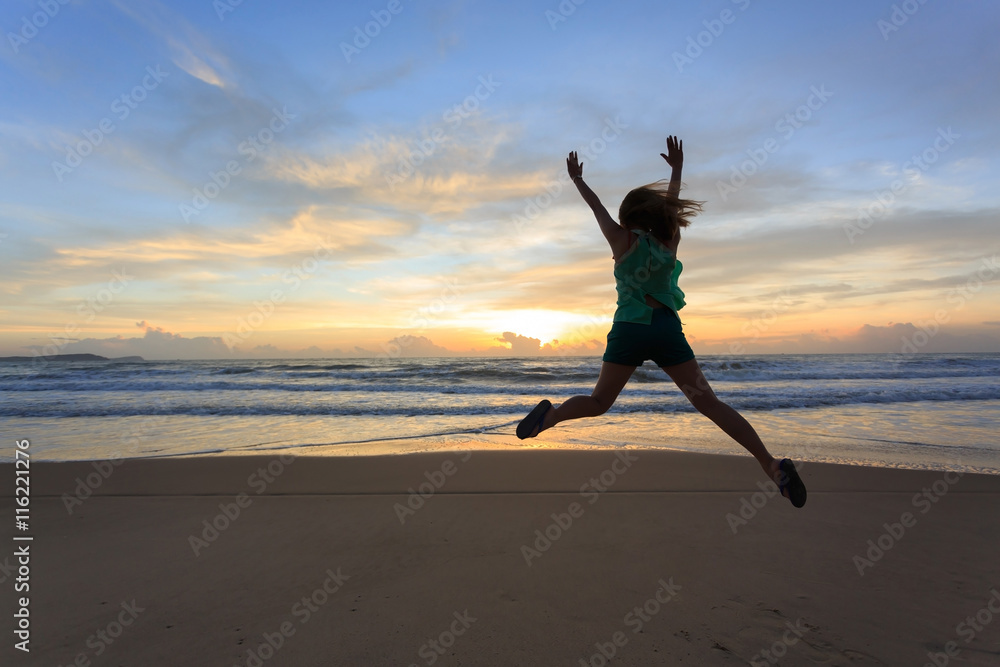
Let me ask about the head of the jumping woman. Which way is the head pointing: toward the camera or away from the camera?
away from the camera

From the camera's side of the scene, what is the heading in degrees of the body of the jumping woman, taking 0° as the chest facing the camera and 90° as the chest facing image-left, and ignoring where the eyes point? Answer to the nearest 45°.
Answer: approximately 180°
